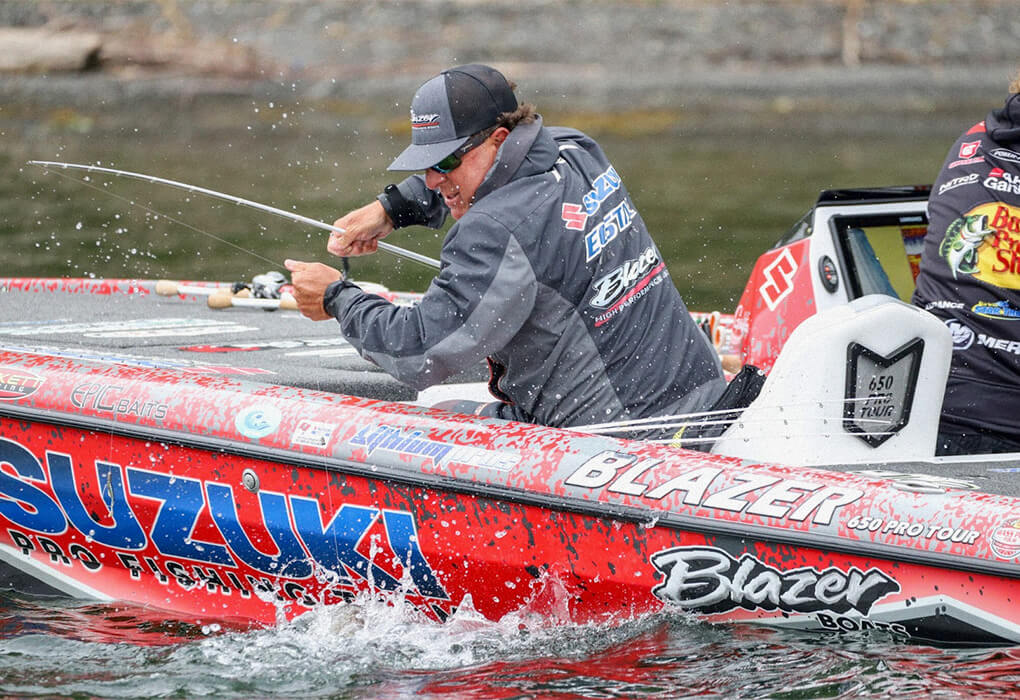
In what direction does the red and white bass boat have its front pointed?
to the viewer's left
